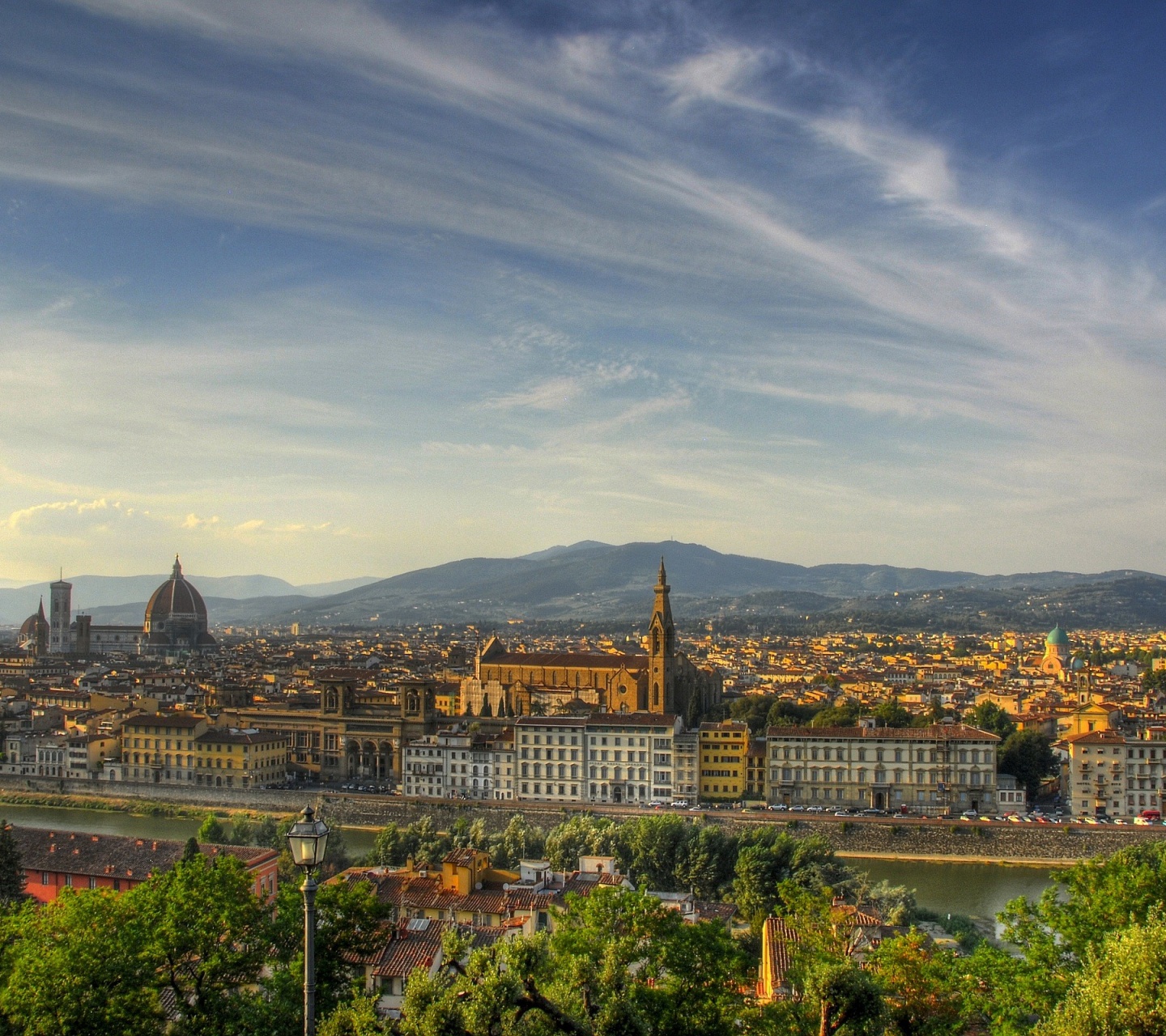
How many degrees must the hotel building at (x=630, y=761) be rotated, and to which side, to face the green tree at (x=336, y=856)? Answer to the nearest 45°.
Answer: approximately 45° to its right

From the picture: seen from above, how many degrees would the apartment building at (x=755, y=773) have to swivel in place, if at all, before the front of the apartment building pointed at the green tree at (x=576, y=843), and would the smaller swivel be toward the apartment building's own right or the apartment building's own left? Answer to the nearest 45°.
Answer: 0° — it already faces it

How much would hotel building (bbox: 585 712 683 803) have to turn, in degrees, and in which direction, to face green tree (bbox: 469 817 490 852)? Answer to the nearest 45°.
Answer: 0° — it already faces it

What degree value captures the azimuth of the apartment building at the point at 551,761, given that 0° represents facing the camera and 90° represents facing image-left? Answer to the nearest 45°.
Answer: approximately 0°

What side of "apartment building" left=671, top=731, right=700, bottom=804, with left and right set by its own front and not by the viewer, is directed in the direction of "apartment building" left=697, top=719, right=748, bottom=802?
left

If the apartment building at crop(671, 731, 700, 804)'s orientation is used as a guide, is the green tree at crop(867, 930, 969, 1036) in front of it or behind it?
in front

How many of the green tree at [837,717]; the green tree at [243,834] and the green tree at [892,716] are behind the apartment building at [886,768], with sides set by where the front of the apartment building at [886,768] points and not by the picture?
2

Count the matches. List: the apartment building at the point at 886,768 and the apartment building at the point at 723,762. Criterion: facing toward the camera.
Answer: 2

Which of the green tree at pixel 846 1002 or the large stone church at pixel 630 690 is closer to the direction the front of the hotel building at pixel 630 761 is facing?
the green tree

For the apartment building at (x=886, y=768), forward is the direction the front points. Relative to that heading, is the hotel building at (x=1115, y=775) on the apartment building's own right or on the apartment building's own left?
on the apartment building's own left
